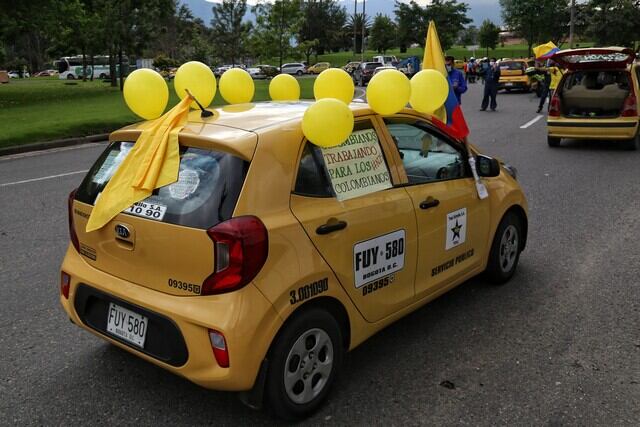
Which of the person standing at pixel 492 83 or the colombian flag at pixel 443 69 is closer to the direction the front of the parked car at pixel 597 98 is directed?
the person standing

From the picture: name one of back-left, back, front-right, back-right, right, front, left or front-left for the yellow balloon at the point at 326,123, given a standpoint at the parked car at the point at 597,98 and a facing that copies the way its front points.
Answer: back

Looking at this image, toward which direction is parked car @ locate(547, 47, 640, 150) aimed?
away from the camera

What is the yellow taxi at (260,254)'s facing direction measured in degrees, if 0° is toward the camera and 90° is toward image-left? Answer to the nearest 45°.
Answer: approximately 225°

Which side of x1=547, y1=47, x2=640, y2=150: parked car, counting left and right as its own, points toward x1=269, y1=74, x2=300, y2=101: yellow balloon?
back

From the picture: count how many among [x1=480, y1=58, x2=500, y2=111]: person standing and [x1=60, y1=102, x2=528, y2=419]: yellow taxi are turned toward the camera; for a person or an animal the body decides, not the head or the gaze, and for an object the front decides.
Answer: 1

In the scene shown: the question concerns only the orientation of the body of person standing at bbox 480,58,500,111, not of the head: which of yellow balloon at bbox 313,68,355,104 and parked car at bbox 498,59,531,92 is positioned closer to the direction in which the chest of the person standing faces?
the yellow balloon

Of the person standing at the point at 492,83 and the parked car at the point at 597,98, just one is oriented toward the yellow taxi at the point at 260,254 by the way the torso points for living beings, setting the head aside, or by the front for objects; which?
the person standing

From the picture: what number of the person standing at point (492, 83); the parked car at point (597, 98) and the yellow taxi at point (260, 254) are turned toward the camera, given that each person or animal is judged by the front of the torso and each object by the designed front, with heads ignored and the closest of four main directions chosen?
1

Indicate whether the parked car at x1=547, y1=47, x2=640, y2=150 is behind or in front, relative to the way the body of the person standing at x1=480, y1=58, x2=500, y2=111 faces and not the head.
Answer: in front

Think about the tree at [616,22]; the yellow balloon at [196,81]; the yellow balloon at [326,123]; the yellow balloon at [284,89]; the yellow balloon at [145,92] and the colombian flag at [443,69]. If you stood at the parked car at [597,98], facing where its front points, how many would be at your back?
5

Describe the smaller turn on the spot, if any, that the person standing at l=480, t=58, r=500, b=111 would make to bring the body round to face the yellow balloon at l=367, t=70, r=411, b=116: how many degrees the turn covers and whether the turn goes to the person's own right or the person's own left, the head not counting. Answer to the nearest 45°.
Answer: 0° — they already face it

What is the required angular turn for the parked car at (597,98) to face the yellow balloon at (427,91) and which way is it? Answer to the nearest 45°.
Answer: approximately 180°

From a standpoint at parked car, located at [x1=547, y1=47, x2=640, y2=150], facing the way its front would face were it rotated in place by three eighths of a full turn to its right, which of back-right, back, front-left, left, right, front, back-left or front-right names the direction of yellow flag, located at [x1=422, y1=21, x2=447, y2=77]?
front-right

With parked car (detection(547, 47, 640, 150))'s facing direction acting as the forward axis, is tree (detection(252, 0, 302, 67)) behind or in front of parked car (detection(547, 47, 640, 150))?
in front

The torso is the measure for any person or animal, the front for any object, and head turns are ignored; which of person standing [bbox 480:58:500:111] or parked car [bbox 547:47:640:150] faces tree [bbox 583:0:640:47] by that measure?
the parked car
